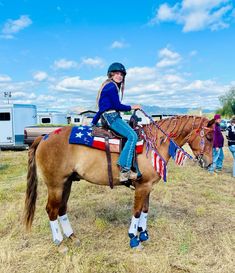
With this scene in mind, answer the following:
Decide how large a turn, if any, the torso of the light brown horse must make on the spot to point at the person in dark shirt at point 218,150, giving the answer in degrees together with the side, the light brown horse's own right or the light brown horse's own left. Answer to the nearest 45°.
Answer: approximately 45° to the light brown horse's own left

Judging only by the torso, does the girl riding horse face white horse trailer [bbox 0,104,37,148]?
no

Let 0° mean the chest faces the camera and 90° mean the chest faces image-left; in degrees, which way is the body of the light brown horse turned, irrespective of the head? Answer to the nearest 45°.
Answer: approximately 270°

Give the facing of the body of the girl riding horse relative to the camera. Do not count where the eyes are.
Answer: to the viewer's right

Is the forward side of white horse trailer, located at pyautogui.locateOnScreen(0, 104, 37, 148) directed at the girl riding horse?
no

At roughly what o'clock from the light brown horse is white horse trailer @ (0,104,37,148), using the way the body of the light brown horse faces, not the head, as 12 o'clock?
The white horse trailer is roughly at 8 o'clock from the light brown horse.

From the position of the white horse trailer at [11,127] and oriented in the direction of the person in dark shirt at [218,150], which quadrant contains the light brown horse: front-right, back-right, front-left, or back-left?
front-right

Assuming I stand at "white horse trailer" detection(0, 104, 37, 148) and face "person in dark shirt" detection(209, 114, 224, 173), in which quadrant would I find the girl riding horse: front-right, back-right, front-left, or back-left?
front-right

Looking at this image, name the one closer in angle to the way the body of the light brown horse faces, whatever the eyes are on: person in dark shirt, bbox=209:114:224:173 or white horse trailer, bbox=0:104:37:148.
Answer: the person in dark shirt
